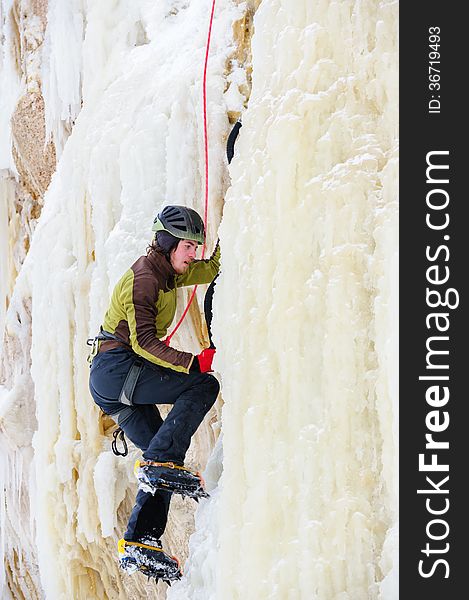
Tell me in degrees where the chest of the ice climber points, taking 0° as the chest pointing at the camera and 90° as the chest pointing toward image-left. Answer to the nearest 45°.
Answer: approximately 270°
